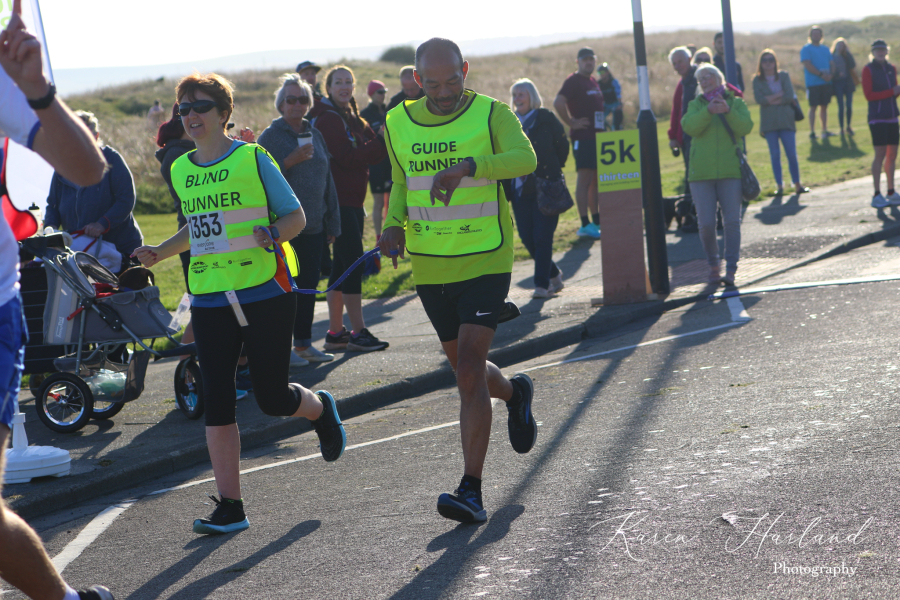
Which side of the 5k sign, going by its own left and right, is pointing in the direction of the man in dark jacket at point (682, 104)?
back

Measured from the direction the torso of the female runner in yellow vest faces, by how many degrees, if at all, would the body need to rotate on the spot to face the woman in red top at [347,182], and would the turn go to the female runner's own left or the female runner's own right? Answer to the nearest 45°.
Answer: approximately 135° to the female runner's own right

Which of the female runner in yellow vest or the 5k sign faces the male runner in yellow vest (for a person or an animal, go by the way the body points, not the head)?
the 5k sign

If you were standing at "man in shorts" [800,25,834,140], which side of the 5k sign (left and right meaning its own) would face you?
back

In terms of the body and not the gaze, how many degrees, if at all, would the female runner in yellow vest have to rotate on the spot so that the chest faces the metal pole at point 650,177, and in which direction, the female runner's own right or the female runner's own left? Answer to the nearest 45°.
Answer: approximately 180°

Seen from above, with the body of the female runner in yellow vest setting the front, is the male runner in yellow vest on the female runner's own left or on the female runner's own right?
on the female runner's own left

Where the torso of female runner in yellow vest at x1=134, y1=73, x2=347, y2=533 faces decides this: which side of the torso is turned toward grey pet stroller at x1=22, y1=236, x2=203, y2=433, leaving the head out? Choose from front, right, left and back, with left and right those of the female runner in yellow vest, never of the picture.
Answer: right

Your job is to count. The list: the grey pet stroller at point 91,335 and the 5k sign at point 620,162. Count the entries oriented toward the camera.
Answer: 1

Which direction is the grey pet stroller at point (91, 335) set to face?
to the viewer's right

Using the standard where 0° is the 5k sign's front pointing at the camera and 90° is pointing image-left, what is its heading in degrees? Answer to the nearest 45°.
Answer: approximately 0°

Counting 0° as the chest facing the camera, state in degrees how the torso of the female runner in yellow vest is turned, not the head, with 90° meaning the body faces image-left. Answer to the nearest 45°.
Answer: approximately 45°
